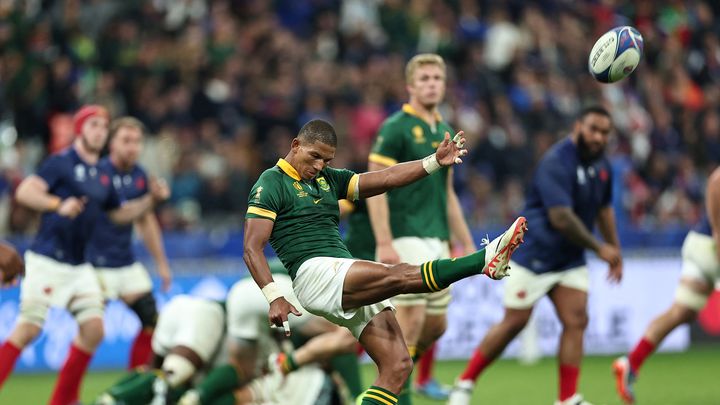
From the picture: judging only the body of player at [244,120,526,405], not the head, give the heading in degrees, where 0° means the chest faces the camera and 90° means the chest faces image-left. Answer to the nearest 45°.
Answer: approximately 315°

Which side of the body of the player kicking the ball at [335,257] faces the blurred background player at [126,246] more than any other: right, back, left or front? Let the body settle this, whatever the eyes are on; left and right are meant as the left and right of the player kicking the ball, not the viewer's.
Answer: back

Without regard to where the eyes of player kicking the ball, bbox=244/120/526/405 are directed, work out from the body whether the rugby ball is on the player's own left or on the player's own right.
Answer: on the player's own left

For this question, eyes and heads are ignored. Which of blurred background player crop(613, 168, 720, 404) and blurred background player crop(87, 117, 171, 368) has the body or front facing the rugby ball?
blurred background player crop(87, 117, 171, 368)

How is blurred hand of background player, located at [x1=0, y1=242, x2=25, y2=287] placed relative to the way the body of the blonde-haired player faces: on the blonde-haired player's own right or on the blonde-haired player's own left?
on the blonde-haired player's own right

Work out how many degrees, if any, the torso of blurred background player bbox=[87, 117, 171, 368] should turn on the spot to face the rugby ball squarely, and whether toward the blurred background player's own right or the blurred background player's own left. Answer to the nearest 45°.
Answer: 0° — they already face it

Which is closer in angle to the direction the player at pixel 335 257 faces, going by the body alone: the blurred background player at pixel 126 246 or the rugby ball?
the rugby ball
